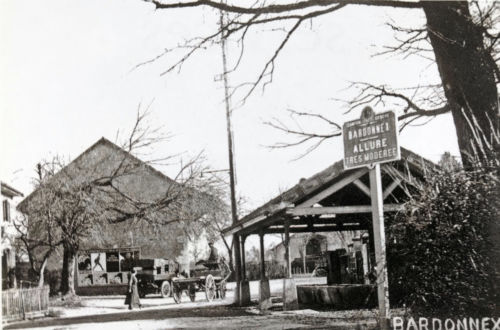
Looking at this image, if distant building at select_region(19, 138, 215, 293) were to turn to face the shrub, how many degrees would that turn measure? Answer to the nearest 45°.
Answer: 0° — it already faces it

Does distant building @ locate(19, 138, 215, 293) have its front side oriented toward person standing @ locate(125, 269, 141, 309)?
yes

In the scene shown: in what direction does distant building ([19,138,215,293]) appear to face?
toward the camera

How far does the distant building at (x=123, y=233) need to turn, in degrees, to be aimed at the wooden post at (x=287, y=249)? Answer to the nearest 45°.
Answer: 0° — it already faces it
